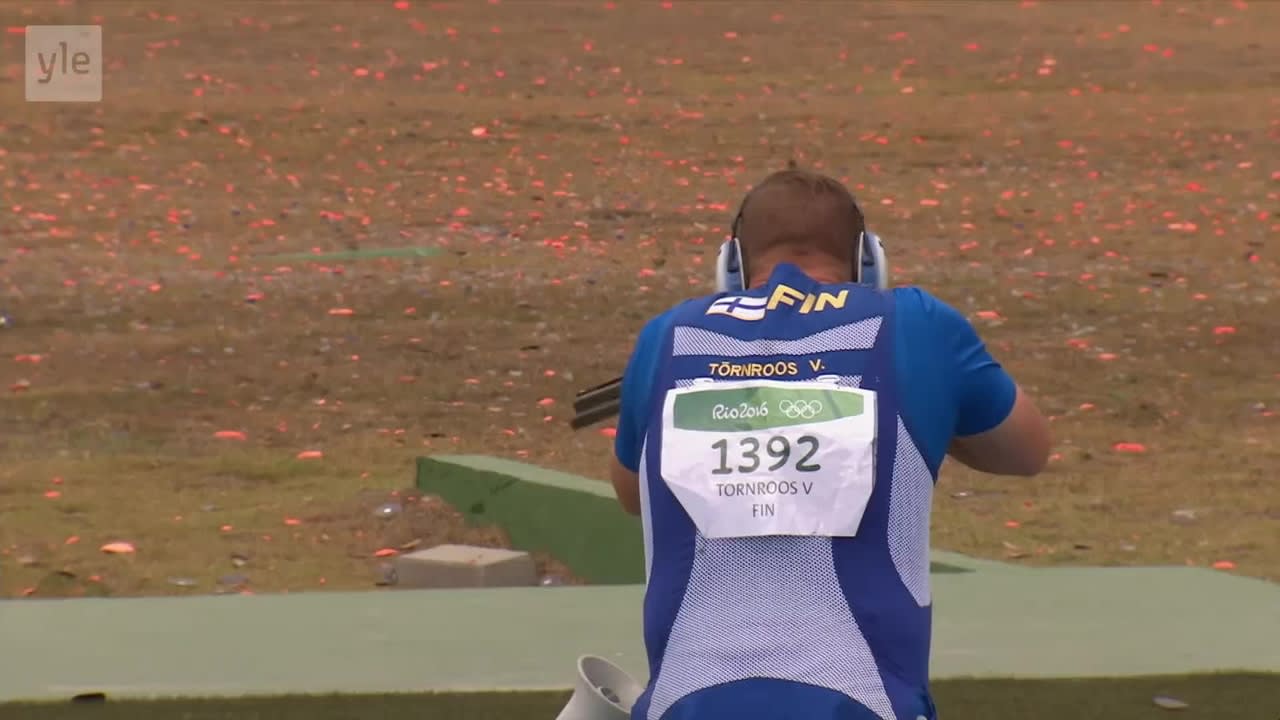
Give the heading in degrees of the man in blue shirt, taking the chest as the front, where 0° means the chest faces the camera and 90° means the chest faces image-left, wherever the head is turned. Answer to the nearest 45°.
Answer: approximately 180°

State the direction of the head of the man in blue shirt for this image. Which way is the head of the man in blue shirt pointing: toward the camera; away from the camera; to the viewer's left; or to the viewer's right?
away from the camera
